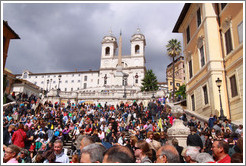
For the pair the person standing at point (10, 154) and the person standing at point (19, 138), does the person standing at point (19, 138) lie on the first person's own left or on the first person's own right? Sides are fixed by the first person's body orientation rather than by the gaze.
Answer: on the first person's own right
